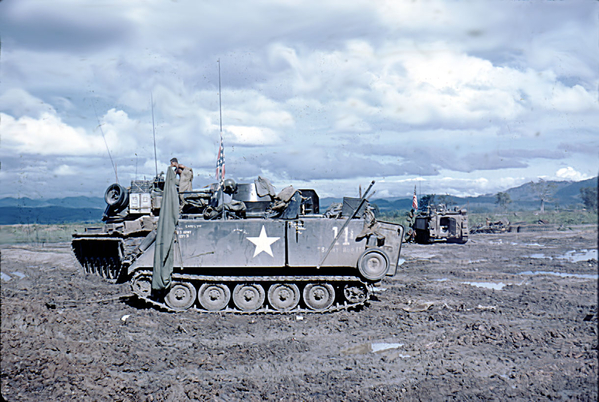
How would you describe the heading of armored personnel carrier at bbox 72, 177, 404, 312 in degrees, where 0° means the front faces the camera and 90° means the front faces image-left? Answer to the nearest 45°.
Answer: approximately 90°

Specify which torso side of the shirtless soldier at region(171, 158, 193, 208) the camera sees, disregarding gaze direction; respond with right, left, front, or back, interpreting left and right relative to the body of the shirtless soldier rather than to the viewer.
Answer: left

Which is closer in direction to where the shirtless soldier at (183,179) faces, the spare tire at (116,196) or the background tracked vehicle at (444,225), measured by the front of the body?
the spare tire

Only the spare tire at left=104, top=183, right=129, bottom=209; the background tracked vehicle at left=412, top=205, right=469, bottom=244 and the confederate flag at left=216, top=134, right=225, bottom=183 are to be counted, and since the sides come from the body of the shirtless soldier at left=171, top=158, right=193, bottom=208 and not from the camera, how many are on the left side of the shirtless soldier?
0

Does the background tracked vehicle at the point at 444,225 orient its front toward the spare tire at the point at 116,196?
no

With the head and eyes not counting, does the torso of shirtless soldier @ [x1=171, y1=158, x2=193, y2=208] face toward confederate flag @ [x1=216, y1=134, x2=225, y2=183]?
no

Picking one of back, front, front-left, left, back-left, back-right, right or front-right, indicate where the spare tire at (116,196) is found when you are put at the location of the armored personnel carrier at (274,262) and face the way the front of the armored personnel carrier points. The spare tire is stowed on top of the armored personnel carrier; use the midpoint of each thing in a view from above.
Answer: front-right
